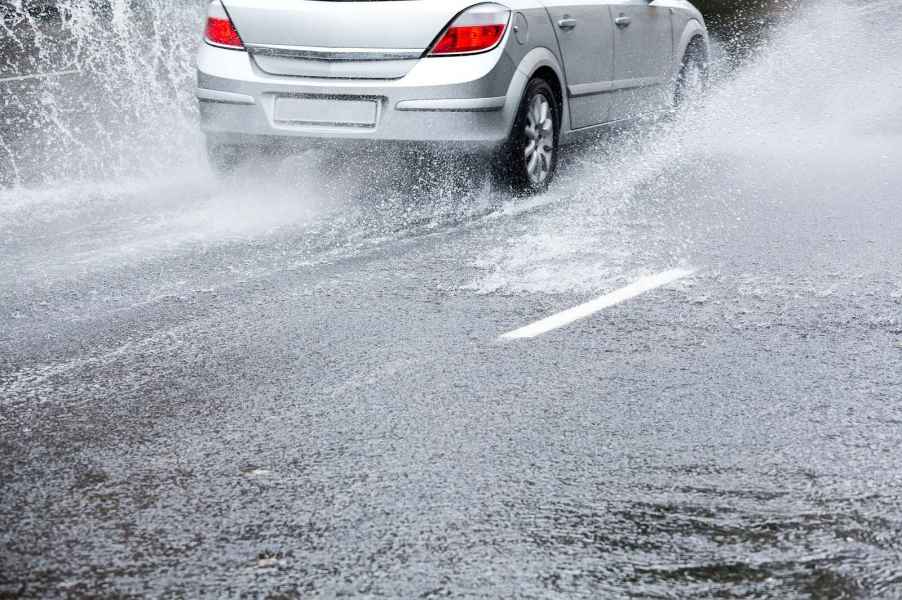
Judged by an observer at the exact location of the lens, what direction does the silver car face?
facing away from the viewer and to the right of the viewer
